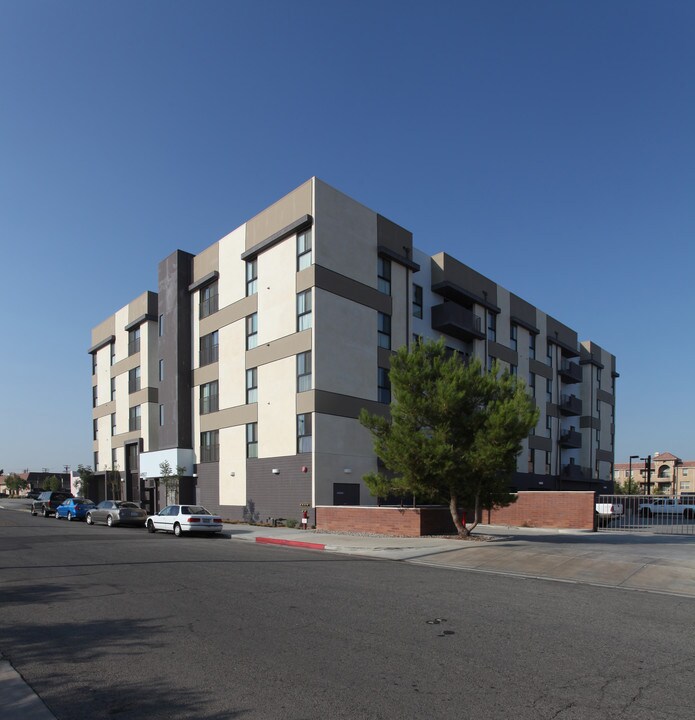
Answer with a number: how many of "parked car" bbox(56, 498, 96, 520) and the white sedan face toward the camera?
0

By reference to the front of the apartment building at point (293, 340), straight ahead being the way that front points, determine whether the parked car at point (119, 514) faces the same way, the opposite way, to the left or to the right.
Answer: to the right

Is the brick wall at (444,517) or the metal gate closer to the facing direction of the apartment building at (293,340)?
the brick wall

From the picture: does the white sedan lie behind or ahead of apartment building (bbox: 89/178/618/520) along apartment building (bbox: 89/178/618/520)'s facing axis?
ahead

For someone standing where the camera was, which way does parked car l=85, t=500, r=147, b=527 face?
facing away from the viewer and to the left of the viewer

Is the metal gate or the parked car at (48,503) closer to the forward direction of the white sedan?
the parked car

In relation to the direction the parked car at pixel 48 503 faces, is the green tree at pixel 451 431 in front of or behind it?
behind

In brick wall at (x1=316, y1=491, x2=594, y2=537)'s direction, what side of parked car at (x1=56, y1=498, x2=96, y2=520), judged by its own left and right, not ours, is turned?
back
